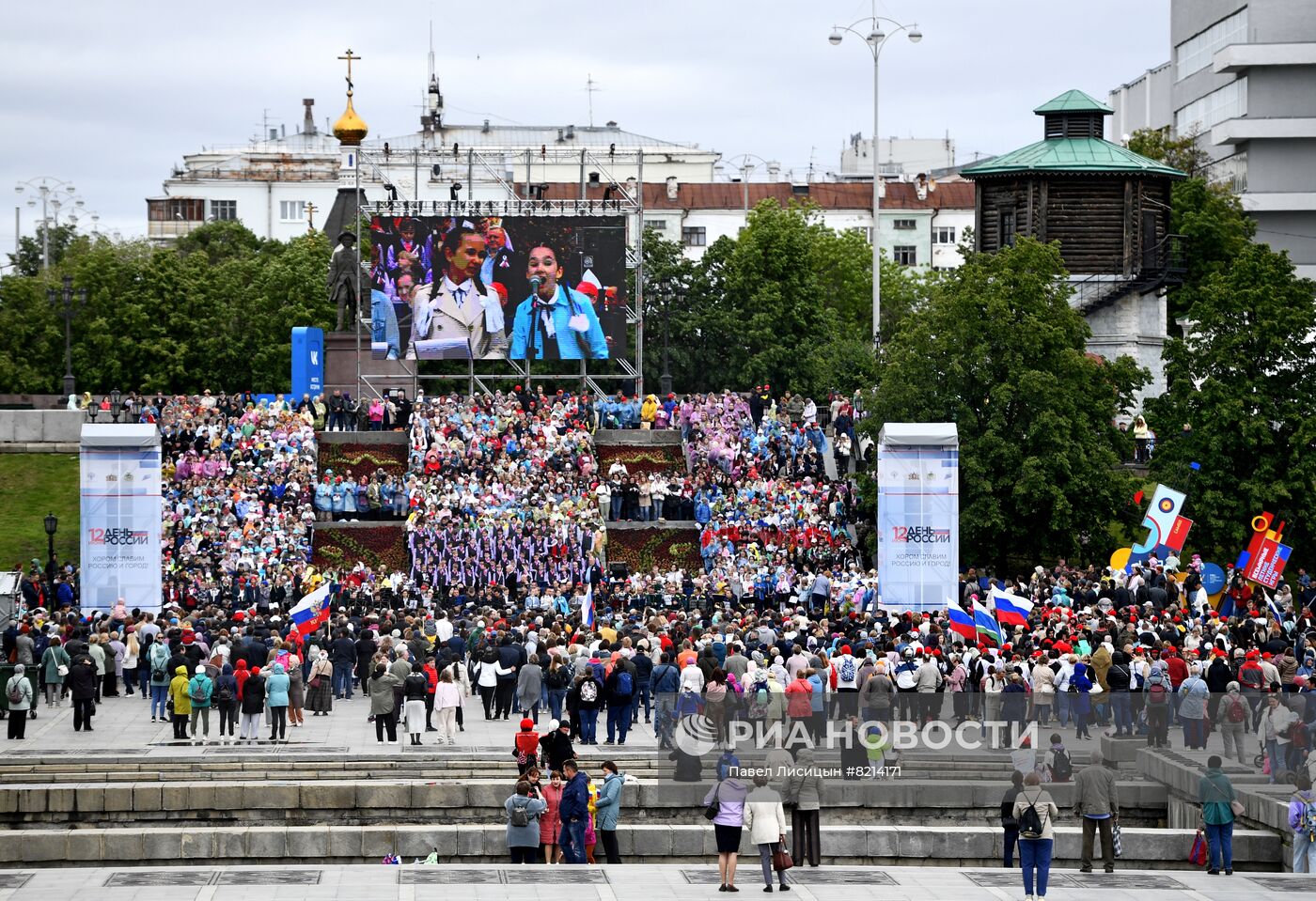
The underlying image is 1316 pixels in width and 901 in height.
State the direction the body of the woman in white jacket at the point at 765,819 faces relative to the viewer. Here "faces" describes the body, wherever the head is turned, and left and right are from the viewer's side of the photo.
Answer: facing away from the viewer

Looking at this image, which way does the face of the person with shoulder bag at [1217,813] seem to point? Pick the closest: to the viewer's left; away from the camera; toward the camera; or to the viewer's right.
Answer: away from the camera

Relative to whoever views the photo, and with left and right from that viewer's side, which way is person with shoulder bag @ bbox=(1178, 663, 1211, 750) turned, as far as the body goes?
facing away from the viewer

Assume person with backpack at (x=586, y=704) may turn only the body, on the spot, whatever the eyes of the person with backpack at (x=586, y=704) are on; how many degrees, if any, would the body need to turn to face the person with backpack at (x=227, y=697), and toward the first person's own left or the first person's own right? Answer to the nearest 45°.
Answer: approximately 90° to the first person's own left

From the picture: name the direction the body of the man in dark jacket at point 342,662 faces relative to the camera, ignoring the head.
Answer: away from the camera

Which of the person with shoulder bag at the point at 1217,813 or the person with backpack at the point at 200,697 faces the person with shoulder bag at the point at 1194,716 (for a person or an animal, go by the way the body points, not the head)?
the person with shoulder bag at the point at 1217,813

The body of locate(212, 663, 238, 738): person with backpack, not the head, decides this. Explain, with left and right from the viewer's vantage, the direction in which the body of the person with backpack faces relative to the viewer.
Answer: facing away from the viewer

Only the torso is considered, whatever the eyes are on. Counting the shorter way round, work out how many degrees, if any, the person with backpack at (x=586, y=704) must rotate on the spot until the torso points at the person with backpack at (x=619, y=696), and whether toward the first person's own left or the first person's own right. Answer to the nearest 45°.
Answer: approximately 90° to the first person's own right

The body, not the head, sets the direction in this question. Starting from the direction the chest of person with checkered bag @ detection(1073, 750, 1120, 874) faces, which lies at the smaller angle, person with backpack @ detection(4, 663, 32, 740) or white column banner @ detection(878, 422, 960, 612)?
the white column banner

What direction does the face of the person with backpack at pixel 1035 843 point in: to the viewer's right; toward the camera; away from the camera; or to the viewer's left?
away from the camera

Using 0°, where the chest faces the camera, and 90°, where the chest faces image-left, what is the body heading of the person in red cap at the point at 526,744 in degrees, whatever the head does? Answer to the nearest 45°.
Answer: approximately 180°

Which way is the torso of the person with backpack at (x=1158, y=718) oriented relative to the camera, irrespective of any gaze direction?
away from the camera

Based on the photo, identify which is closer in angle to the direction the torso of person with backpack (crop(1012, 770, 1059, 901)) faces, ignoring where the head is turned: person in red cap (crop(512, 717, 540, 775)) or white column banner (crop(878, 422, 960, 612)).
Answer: the white column banner

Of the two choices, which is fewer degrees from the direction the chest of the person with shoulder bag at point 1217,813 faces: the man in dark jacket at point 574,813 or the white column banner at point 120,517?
the white column banner

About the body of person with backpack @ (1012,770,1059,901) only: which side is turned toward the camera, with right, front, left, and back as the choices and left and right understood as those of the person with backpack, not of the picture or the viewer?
back

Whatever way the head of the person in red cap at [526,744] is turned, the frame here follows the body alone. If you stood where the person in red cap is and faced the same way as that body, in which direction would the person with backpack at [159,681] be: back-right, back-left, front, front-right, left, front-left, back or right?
front-left

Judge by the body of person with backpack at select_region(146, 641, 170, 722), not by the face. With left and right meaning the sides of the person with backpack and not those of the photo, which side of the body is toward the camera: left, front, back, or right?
back

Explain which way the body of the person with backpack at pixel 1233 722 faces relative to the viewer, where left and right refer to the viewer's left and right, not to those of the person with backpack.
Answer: facing away from the viewer
